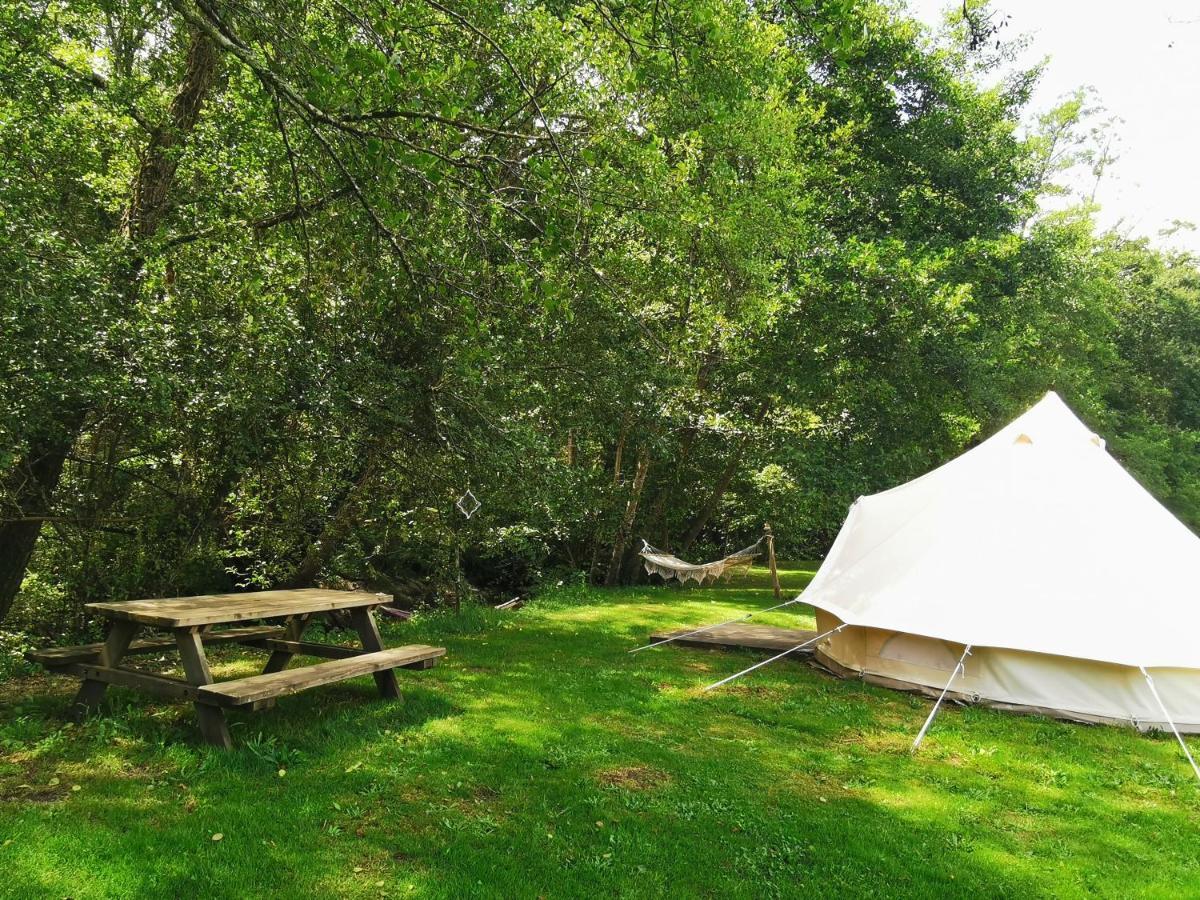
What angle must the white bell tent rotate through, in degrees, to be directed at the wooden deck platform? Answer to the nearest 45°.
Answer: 0° — it already faces it

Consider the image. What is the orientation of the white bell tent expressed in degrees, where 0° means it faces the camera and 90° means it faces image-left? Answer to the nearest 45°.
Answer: approximately 90°

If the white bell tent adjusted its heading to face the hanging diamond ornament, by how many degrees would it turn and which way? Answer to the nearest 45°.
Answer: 0° — it already faces it
